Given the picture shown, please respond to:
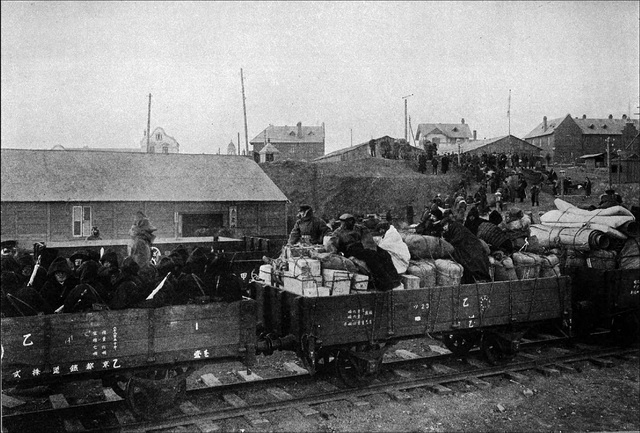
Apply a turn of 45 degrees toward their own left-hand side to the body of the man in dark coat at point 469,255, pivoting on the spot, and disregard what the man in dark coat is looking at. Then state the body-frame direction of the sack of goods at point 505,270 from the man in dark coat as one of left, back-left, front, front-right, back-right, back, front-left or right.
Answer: back

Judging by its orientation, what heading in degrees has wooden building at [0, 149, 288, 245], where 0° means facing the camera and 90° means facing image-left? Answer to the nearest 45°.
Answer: approximately 0°

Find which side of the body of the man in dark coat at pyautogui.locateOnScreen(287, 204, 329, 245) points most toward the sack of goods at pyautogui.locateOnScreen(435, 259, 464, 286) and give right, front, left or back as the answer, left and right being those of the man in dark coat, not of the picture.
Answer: left

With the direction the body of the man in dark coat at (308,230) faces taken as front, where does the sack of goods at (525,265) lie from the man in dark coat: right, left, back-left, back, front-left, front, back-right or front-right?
back-left

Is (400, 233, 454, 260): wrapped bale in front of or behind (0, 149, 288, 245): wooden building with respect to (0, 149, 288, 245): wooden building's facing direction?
in front

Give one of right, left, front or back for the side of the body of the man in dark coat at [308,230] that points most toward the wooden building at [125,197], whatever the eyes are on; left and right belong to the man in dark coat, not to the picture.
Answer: right

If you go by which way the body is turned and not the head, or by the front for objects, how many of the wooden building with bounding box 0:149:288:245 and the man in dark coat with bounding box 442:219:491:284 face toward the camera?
1
